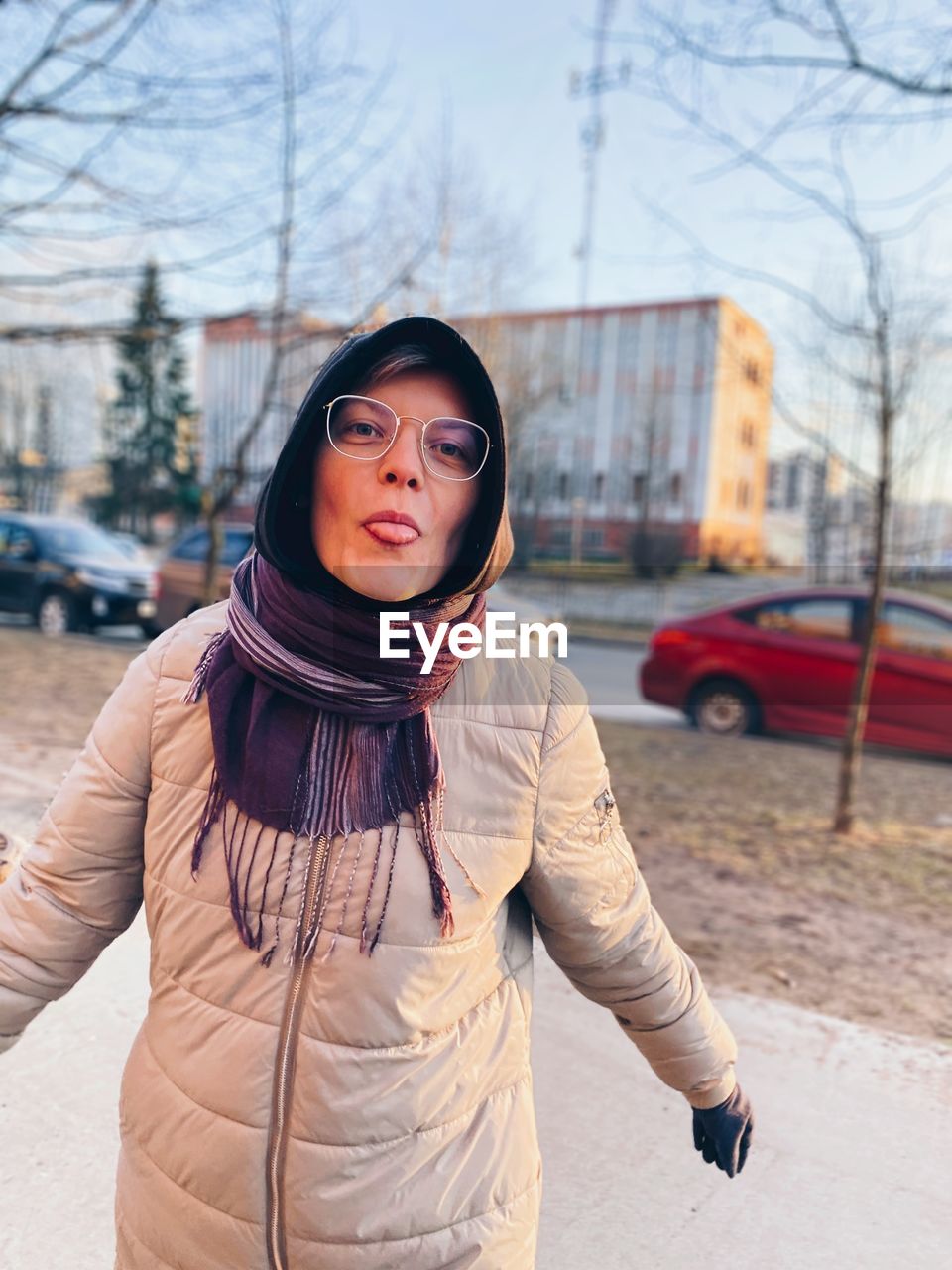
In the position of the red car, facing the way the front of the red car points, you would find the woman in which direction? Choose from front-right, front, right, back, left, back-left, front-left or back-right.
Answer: right

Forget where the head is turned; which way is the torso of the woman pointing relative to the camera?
toward the camera

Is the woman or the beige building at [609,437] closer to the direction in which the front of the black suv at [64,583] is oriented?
the woman

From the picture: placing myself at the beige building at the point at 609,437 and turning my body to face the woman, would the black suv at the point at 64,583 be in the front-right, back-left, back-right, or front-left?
front-right

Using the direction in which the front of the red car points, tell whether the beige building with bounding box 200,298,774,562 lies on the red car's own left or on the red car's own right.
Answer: on the red car's own left

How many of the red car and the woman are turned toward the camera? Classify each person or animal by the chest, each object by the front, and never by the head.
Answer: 1

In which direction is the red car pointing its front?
to the viewer's right

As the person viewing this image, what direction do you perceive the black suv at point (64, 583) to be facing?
facing the viewer and to the right of the viewer

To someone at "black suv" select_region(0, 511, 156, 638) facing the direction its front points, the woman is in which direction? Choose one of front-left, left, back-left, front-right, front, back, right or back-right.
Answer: front-right

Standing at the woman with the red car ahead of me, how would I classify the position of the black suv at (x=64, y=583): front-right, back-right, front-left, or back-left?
front-left

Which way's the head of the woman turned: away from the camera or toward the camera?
toward the camera

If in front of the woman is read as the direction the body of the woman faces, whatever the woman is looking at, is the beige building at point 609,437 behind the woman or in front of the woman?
behind

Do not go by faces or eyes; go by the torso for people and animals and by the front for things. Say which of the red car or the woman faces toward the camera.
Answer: the woman

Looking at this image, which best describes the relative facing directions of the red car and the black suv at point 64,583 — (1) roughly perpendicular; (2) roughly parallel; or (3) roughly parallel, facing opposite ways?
roughly parallel

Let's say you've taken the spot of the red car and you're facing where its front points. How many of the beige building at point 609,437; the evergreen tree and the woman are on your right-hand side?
1
